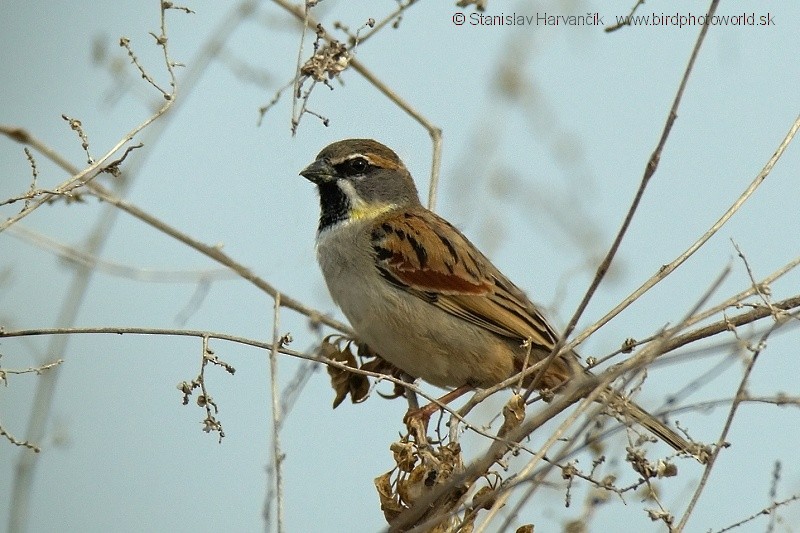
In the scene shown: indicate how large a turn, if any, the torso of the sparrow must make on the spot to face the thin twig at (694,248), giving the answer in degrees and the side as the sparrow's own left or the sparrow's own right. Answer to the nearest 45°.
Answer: approximately 135° to the sparrow's own left

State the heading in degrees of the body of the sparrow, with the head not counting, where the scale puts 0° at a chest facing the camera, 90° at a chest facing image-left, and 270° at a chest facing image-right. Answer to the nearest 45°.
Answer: approximately 90°

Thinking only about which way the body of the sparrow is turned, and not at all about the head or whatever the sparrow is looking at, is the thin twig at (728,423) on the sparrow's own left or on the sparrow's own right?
on the sparrow's own left

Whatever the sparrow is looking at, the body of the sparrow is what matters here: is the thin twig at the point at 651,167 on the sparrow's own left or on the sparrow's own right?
on the sparrow's own left
